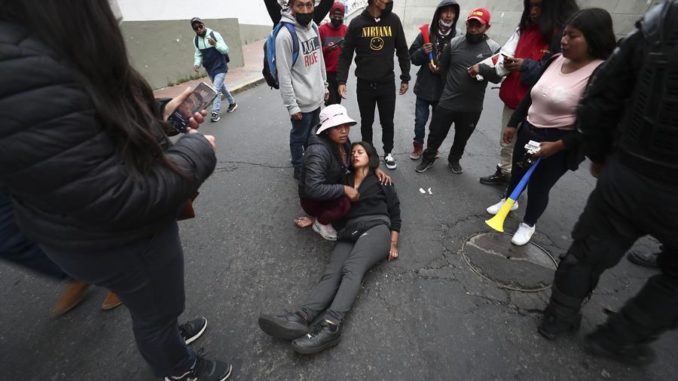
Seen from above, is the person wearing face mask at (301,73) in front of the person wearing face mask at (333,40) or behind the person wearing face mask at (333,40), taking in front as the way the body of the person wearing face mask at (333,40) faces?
in front

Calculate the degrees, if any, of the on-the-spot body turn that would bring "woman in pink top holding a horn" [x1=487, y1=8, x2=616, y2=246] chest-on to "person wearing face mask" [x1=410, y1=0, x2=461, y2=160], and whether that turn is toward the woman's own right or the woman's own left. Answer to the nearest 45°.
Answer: approximately 90° to the woman's own right

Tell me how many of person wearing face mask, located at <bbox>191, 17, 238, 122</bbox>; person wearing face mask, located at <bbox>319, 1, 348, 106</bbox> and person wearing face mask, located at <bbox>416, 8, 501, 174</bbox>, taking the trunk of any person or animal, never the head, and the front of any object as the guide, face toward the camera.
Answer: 3

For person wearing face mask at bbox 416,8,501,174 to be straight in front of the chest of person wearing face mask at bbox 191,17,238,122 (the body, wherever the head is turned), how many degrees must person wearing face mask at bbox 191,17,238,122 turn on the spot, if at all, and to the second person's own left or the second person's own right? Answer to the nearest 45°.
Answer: approximately 45° to the second person's own left

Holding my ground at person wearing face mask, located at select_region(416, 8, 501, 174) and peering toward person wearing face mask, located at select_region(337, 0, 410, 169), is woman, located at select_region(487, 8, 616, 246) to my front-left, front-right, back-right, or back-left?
back-left

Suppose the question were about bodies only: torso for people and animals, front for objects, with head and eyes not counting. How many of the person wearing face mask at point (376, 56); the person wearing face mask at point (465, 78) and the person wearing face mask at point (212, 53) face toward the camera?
3

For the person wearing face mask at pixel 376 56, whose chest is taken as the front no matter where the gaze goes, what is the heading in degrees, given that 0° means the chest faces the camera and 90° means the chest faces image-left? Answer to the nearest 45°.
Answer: approximately 0°

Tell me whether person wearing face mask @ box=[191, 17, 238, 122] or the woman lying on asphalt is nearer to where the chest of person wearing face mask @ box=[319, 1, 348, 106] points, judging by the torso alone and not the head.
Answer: the woman lying on asphalt

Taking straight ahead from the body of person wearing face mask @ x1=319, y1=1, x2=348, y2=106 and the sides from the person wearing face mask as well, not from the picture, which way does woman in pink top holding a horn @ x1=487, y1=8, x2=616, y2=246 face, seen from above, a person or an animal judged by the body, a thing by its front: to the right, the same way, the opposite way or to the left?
to the right

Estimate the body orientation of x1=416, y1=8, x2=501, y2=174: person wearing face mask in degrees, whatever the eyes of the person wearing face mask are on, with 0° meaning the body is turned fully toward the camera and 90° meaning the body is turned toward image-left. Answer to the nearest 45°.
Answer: approximately 0°

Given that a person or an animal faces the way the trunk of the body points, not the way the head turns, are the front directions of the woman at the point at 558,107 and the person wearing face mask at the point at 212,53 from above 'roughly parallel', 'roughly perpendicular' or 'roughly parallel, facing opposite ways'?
roughly perpendicular

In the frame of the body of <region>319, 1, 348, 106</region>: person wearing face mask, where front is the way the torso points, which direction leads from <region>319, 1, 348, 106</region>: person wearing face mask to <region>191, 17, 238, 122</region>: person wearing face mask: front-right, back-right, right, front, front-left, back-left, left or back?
back-right
